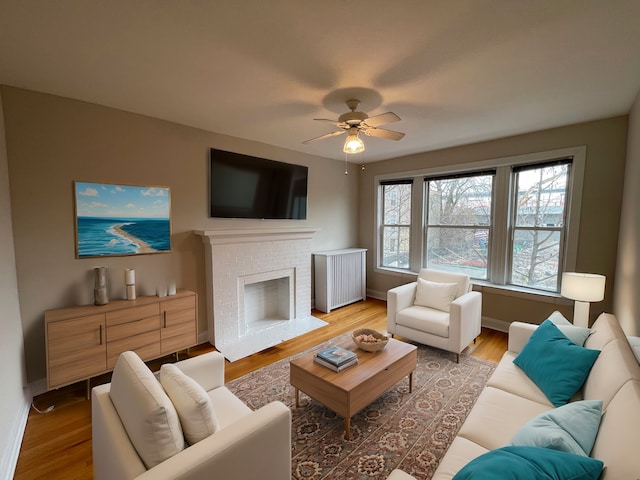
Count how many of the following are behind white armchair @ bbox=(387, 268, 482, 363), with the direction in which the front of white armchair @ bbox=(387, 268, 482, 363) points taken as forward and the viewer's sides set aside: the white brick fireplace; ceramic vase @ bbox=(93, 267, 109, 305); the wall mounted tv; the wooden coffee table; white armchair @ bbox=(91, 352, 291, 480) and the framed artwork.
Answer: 0

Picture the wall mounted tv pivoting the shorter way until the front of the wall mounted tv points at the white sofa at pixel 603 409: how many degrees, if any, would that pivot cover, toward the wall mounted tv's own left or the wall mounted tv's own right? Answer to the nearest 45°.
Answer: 0° — it already faces it

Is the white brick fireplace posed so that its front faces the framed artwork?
no

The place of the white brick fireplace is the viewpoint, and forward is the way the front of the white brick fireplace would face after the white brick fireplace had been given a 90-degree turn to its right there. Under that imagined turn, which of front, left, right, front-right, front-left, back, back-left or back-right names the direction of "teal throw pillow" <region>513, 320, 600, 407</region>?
left

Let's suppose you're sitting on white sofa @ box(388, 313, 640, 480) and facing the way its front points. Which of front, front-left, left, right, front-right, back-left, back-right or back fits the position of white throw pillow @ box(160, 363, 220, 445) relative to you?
front-left

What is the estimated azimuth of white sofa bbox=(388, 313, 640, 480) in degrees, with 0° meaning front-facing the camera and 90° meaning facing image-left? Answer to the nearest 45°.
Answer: approximately 90°

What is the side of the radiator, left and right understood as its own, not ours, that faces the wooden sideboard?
right

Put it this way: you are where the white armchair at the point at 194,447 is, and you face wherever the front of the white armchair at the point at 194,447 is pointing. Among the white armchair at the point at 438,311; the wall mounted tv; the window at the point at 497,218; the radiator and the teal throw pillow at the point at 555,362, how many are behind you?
0

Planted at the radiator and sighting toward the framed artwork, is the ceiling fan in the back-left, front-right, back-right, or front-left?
front-left

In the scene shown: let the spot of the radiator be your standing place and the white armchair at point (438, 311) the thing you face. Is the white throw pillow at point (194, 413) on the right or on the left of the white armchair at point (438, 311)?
right

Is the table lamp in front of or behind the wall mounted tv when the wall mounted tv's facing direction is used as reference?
in front

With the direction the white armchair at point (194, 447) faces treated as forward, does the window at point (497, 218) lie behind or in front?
in front

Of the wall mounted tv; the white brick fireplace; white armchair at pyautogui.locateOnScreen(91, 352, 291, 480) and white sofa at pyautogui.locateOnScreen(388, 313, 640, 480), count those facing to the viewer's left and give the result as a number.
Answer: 1

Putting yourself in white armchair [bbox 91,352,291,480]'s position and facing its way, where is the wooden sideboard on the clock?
The wooden sideboard is roughly at 10 o'clock from the white armchair.

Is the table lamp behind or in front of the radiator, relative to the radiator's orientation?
in front

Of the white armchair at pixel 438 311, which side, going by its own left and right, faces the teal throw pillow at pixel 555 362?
left
